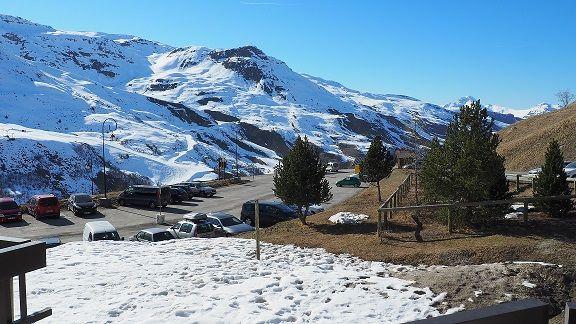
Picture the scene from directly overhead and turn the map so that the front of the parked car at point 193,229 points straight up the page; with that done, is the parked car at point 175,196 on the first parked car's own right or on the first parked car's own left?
on the first parked car's own right

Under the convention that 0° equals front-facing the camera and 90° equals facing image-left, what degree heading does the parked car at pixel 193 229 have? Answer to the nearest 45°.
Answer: approximately 45°

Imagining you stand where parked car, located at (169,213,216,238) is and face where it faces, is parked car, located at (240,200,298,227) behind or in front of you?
behind

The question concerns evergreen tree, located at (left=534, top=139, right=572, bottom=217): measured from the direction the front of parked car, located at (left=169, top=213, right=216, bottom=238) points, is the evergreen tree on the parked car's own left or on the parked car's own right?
on the parked car's own left

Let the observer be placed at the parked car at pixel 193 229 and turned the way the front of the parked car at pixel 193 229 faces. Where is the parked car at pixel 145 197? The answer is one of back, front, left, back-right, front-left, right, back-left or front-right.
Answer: back-right

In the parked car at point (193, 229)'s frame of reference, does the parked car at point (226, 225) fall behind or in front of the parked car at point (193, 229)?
behind
